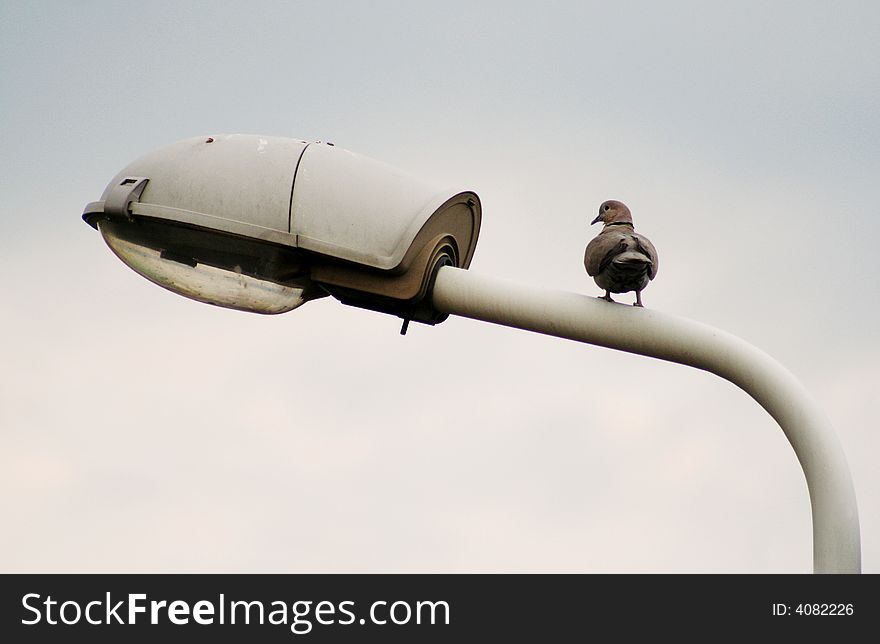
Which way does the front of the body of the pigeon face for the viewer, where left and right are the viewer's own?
facing away from the viewer and to the left of the viewer
